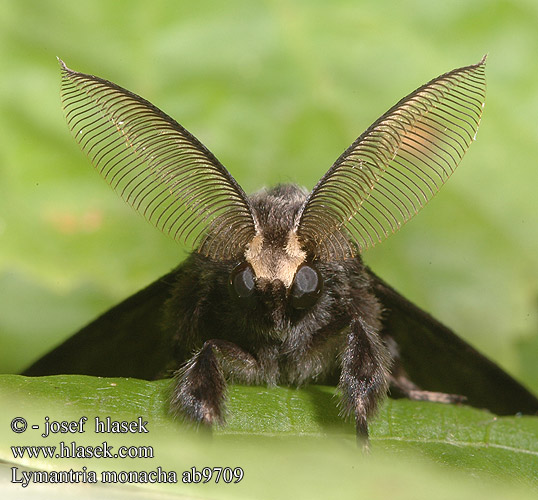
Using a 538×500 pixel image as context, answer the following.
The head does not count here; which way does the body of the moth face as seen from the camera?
toward the camera
